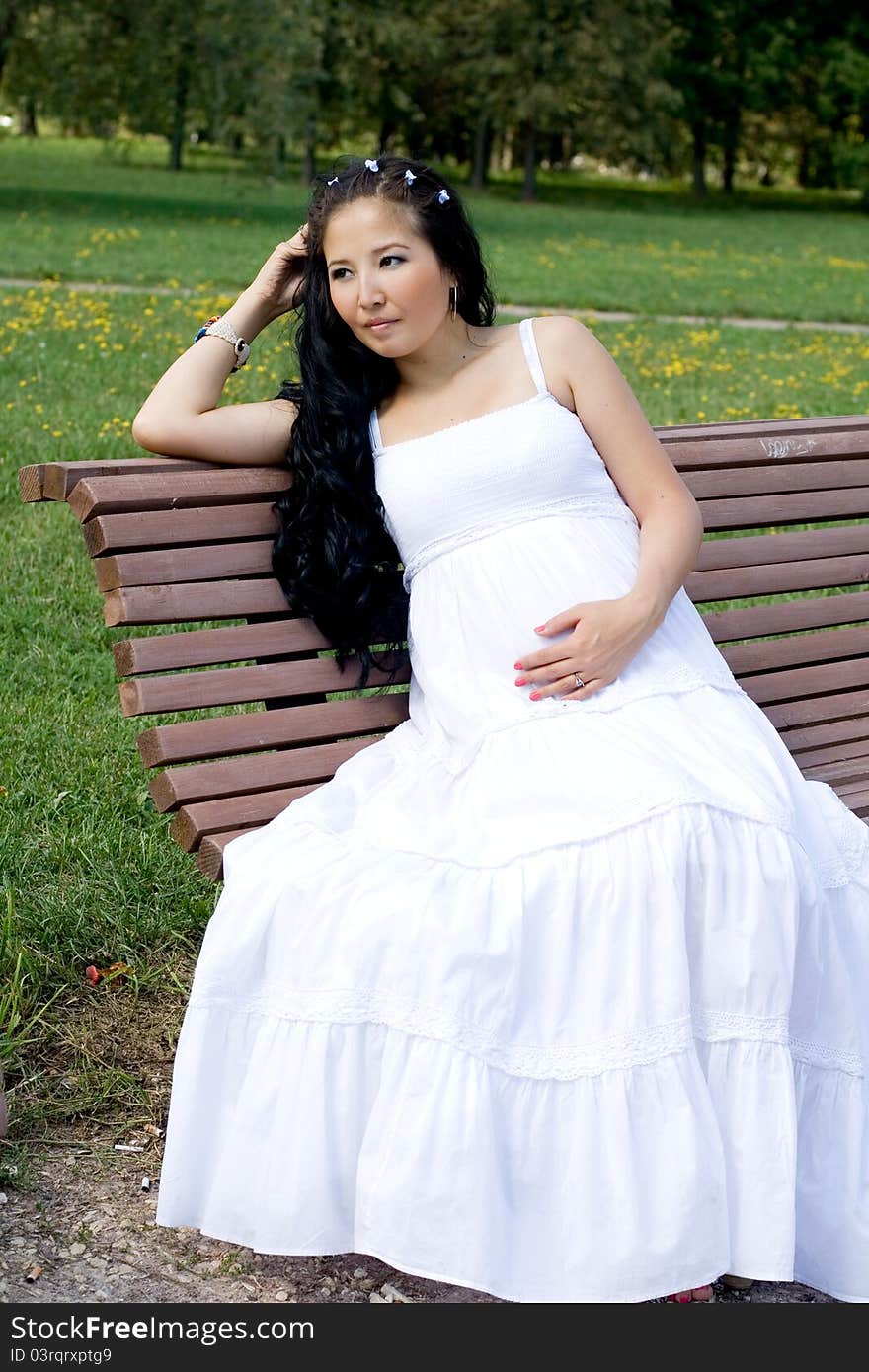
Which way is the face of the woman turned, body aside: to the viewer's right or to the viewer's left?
to the viewer's left

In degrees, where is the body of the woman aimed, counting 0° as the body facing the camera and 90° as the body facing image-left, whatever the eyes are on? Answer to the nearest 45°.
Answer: approximately 0°
